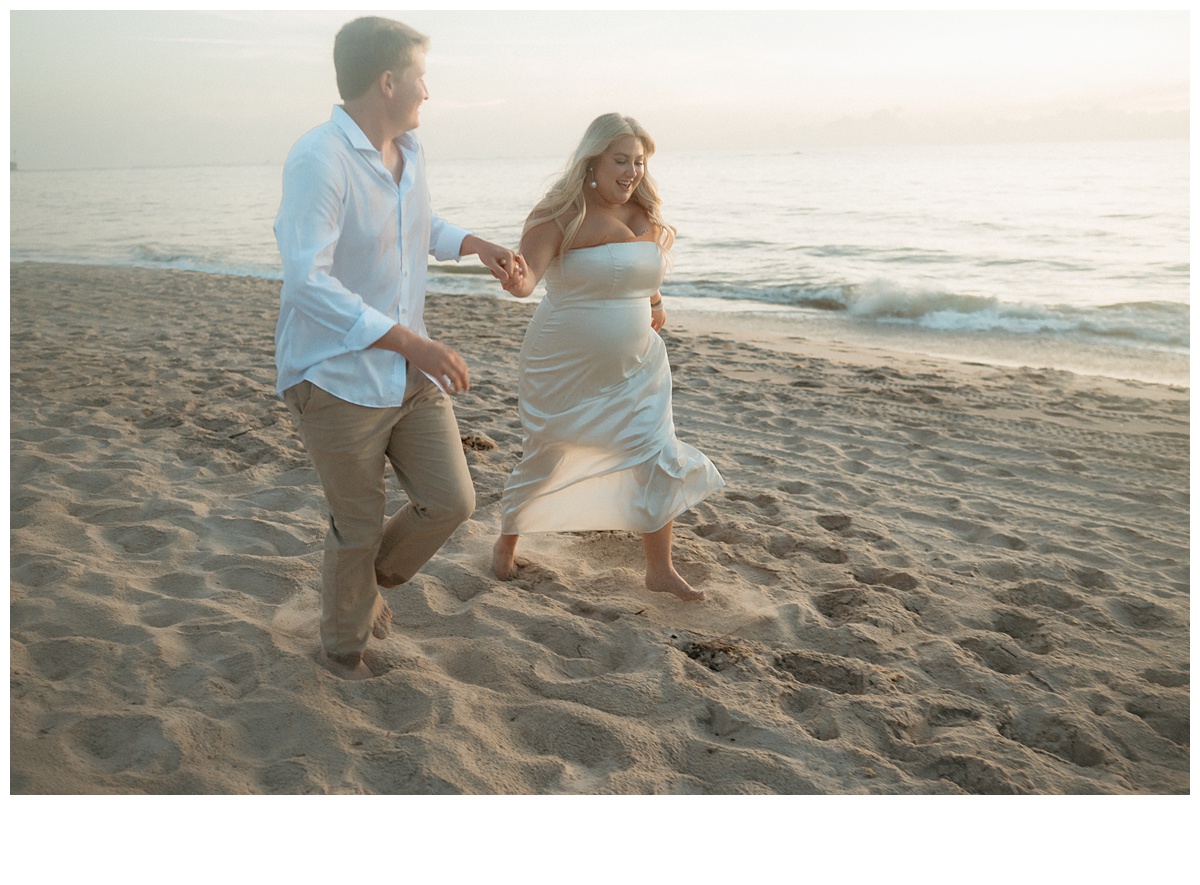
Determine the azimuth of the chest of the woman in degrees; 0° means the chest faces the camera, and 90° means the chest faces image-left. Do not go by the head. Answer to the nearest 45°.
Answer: approximately 315°

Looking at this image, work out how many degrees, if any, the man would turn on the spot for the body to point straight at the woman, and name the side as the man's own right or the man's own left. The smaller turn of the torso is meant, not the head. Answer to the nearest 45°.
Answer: approximately 90° to the man's own left

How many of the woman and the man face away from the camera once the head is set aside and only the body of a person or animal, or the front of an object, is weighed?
0

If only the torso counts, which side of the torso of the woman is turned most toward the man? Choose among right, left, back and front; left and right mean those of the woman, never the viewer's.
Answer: right

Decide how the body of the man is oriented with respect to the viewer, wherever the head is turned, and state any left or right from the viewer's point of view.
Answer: facing the viewer and to the right of the viewer
